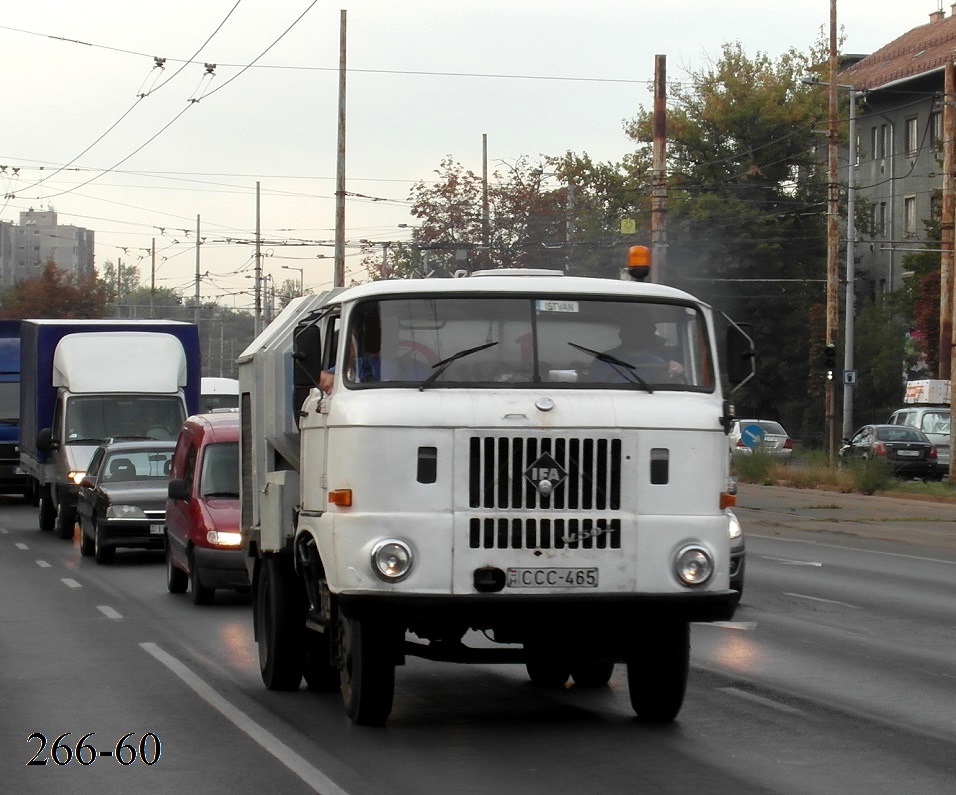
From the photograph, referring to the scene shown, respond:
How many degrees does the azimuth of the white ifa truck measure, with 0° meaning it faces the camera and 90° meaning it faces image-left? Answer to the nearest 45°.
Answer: approximately 0°

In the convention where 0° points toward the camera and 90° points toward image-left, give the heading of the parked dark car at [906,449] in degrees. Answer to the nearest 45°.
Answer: approximately 135°

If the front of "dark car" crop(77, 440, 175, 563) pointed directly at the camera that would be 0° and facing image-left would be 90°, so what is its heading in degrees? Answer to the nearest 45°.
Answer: approximately 0°

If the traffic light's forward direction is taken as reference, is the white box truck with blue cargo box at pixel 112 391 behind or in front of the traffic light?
in front

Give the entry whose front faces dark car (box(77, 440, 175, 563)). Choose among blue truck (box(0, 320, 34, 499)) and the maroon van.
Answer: the blue truck

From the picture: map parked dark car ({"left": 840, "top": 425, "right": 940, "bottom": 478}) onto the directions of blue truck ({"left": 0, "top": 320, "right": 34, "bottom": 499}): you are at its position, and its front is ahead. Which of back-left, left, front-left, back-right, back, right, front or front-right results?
left

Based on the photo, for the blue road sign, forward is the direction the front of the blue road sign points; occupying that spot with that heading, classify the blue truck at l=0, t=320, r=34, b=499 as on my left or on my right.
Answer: on my right
